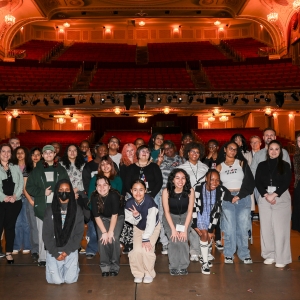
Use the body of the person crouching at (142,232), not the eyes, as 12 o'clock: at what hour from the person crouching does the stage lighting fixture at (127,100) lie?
The stage lighting fixture is roughly at 6 o'clock from the person crouching.

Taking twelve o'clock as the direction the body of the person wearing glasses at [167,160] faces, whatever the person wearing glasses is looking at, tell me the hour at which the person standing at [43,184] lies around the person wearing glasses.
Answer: The person standing is roughly at 2 o'clock from the person wearing glasses.

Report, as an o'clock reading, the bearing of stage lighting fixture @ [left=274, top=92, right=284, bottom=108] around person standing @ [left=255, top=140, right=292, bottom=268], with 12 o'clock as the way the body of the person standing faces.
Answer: The stage lighting fixture is roughly at 6 o'clock from the person standing.

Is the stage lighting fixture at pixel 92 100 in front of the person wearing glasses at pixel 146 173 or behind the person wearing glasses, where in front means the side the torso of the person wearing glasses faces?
behind

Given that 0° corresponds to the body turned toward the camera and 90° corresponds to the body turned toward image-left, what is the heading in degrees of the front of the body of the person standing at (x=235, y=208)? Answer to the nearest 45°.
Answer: approximately 0°

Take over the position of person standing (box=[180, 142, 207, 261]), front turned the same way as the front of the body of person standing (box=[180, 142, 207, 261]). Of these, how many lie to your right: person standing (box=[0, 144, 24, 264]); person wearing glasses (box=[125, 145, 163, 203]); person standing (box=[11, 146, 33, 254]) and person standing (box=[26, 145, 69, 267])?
4

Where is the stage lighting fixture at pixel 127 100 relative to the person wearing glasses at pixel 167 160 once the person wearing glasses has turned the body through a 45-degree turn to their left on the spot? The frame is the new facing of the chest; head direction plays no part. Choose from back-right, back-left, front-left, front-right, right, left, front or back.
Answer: back-left

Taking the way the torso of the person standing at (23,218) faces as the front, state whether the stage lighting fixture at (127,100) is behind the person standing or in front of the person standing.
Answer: behind

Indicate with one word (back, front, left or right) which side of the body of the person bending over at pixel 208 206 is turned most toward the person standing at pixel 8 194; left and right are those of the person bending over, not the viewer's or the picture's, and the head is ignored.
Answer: right
